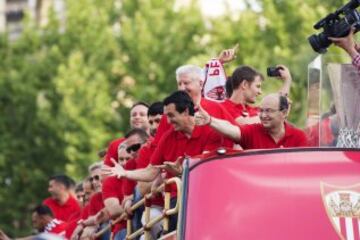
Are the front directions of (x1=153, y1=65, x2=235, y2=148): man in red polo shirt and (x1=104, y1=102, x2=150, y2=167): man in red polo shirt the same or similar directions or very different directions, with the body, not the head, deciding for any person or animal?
same or similar directions

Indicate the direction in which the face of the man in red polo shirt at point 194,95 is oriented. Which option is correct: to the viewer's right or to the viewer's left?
to the viewer's left

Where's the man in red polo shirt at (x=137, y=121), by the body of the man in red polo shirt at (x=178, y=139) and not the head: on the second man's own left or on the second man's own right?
on the second man's own right

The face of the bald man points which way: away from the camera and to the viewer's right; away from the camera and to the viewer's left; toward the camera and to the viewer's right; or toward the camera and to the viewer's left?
toward the camera and to the viewer's left

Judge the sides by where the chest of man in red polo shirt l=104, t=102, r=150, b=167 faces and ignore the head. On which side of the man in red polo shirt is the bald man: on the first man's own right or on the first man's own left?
on the first man's own left

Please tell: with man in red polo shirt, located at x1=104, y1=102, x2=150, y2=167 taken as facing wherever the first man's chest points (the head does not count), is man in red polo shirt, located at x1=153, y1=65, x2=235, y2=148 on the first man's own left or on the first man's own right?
on the first man's own left

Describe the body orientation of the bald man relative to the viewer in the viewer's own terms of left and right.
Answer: facing the viewer and to the left of the viewer

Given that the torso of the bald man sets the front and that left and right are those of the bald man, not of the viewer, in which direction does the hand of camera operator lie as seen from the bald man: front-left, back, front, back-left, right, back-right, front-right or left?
back-left

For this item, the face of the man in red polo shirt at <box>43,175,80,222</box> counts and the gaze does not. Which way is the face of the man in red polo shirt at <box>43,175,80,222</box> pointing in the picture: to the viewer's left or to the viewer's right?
to the viewer's left

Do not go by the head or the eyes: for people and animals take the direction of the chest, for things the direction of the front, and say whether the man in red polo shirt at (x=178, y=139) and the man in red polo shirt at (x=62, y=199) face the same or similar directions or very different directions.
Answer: same or similar directions
